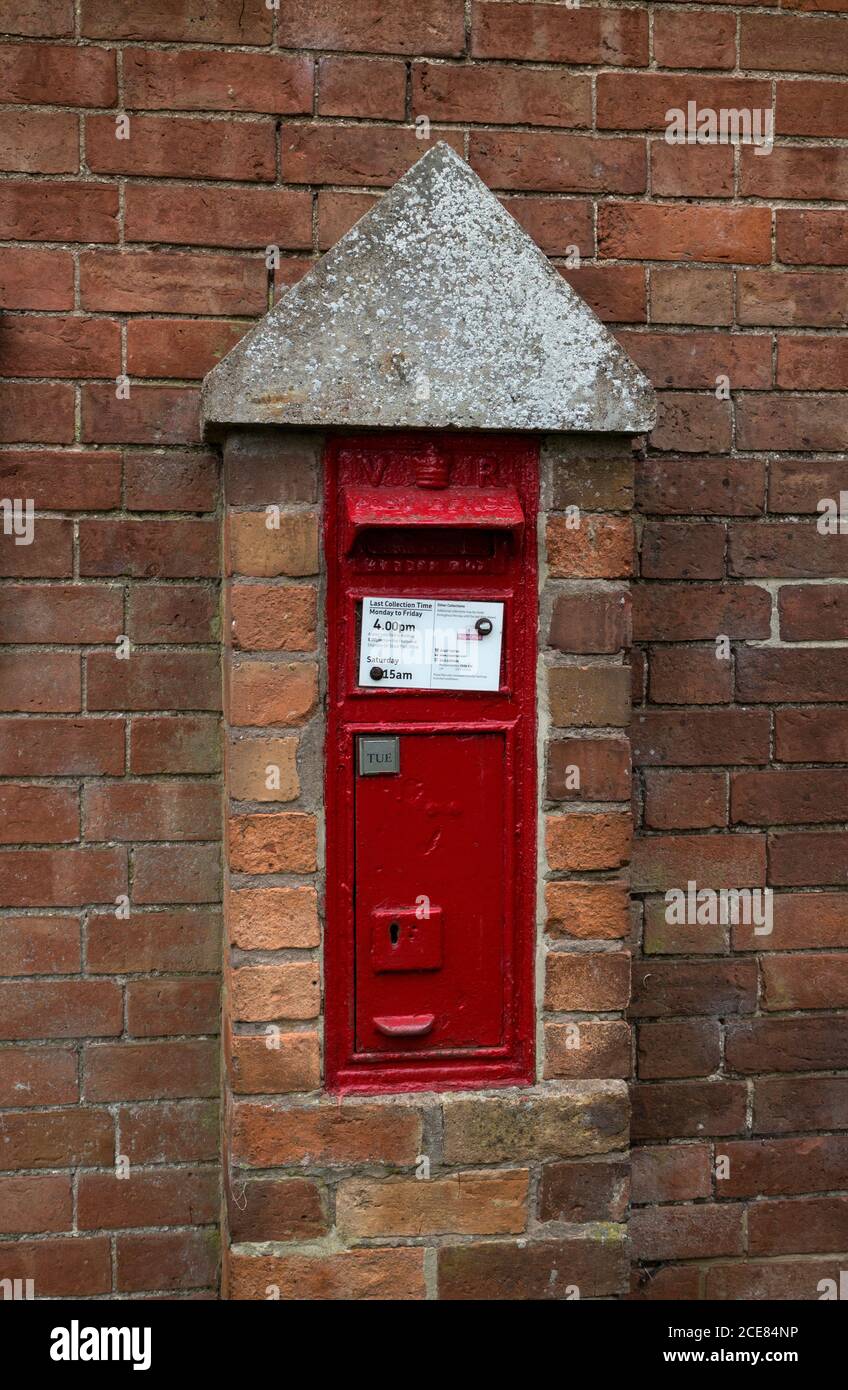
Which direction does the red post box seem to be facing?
toward the camera
